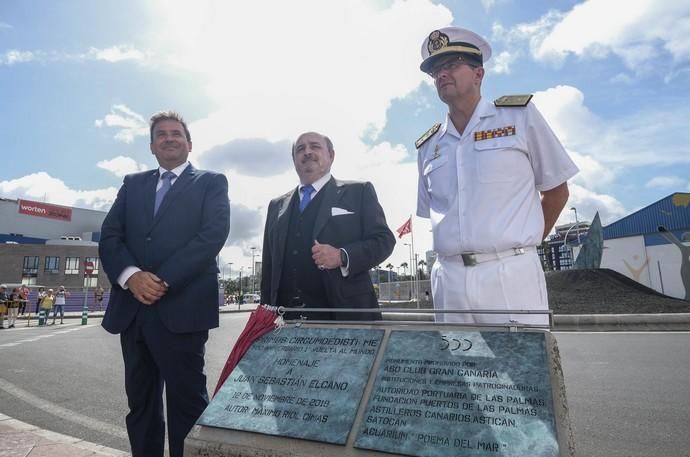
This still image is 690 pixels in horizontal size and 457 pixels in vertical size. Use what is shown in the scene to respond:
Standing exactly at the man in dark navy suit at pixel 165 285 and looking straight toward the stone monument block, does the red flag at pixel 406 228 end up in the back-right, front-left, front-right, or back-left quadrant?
back-left

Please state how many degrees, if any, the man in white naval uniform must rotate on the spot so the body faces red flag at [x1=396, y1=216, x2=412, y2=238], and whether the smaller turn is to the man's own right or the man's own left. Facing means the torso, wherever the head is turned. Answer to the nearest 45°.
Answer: approximately 135° to the man's own right

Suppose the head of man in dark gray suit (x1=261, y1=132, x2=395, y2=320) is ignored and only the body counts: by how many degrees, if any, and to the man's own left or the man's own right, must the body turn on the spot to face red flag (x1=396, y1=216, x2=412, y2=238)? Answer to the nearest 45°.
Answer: approximately 135° to the man's own right

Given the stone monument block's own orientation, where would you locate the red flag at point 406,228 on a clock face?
The red flag is roughly at 6 o'clock from the stone monument block.

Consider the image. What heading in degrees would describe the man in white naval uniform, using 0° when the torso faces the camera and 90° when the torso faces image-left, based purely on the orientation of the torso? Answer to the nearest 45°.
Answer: approximately 45°

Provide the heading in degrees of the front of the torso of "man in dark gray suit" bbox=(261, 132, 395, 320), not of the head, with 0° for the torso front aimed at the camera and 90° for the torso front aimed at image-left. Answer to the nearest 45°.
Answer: approximately 45°

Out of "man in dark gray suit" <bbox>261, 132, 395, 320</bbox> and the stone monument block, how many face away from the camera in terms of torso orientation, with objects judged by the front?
0
